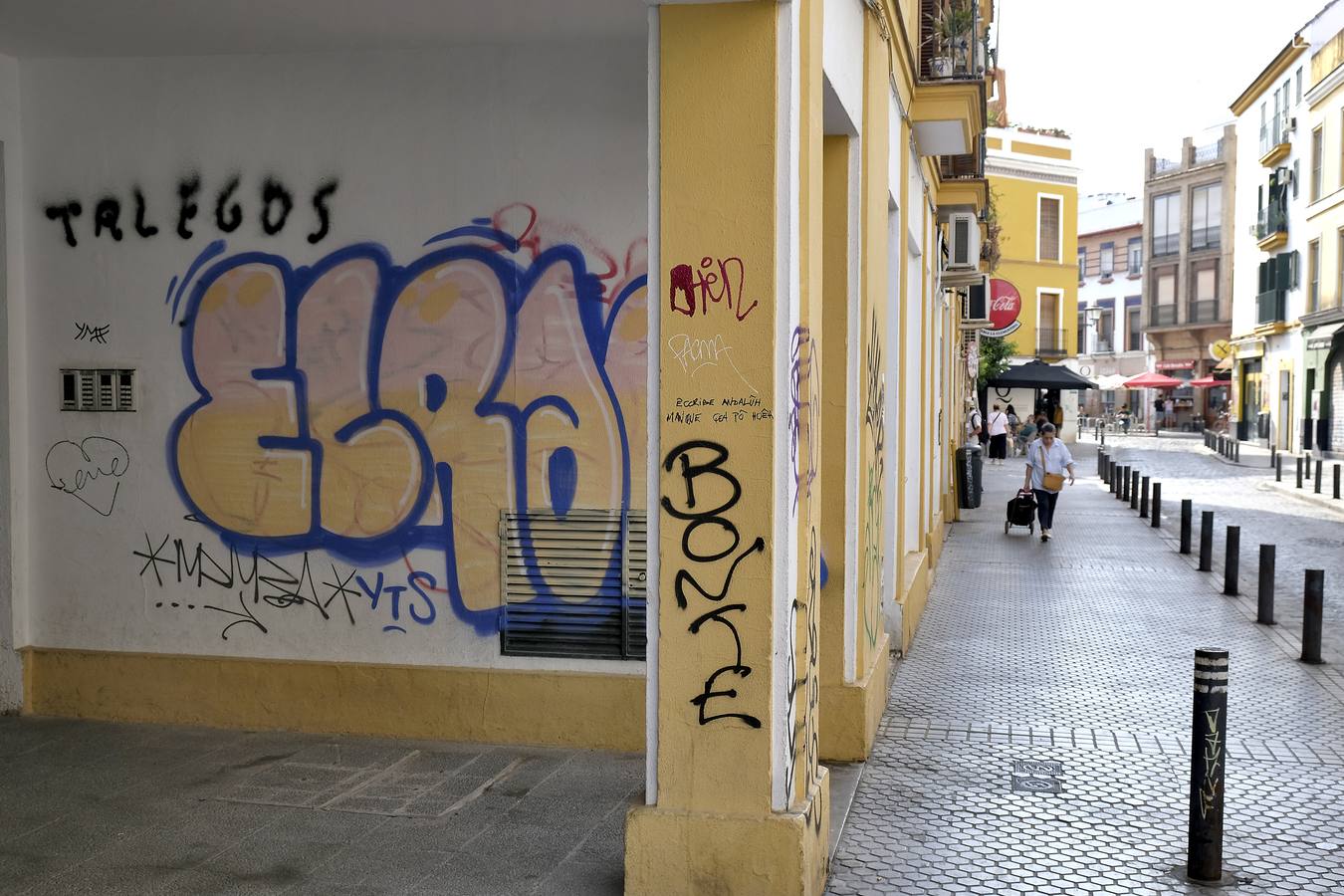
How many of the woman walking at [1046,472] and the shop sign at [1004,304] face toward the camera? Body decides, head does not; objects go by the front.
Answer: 2

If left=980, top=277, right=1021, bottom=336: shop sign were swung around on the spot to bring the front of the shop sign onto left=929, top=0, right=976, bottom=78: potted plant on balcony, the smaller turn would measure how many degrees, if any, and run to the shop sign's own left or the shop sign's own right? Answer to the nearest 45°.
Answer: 0° — it already faces it

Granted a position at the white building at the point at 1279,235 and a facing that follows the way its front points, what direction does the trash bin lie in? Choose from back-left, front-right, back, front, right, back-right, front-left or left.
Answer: front-left

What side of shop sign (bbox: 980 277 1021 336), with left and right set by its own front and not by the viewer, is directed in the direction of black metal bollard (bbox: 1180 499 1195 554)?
front

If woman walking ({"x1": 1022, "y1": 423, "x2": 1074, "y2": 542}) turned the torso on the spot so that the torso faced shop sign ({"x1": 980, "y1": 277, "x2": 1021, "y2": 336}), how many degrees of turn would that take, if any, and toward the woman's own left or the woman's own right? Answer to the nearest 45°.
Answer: approximately 180°

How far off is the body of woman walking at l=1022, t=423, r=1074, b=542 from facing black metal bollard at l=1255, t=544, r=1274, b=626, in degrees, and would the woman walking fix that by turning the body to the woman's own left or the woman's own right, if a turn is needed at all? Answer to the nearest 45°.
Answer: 0° — they already face it

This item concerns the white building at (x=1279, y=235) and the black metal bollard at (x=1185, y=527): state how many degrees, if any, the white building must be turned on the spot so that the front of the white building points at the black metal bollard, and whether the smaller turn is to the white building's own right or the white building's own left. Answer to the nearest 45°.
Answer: approximately 45° to the white building's own left

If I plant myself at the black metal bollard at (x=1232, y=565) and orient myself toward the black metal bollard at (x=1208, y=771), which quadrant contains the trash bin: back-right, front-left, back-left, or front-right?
back-right

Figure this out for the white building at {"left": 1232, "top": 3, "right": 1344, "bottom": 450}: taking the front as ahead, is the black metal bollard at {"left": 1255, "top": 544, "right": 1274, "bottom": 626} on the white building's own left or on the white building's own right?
on the white building's own left

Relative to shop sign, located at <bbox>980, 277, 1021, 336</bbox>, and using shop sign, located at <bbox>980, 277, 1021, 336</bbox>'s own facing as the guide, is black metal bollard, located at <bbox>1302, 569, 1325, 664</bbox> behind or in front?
in front

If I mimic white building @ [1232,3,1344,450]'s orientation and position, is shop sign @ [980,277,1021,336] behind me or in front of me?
in front

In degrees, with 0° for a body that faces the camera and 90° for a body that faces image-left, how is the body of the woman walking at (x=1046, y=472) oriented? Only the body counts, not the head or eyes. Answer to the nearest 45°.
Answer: approximately 0°
